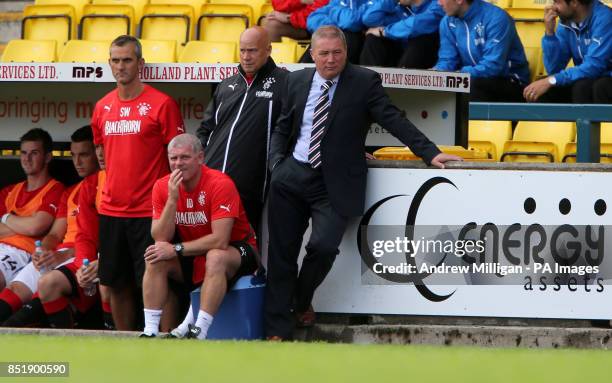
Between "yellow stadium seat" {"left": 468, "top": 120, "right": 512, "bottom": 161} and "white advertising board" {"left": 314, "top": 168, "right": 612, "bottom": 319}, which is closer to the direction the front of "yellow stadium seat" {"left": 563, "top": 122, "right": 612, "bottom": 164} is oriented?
the white advertising board

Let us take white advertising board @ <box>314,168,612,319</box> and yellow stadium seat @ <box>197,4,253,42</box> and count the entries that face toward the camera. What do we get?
2

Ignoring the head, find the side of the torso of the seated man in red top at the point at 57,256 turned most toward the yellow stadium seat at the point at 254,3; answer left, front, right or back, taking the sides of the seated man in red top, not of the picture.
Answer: back

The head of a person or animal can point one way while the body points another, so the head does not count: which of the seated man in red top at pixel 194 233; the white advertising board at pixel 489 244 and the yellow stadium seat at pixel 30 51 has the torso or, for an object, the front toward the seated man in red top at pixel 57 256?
the yellow stadium seat

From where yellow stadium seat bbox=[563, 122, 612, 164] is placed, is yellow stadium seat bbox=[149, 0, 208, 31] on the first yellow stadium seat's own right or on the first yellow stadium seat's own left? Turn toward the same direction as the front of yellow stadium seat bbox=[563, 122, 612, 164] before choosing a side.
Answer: on the first yellow stadium seat's own right

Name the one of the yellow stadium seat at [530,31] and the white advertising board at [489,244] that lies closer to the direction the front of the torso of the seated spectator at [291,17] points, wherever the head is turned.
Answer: the white advertising board

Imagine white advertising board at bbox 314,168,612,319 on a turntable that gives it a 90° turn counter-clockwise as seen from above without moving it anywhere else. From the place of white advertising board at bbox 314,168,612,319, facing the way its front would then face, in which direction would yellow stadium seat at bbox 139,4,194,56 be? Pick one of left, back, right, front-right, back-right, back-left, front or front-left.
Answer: back-left
